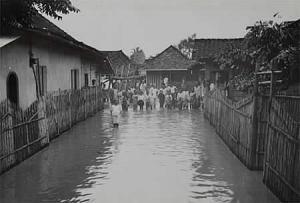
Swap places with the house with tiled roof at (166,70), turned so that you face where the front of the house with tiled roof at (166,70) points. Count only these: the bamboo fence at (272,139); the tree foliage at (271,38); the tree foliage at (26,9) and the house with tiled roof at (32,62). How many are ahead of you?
4

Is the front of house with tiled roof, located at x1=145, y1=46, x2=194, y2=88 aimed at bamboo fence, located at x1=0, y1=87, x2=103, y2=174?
yes

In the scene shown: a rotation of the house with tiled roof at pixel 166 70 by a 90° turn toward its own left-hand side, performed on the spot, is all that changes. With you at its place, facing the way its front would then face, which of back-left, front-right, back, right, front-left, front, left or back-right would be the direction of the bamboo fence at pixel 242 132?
right

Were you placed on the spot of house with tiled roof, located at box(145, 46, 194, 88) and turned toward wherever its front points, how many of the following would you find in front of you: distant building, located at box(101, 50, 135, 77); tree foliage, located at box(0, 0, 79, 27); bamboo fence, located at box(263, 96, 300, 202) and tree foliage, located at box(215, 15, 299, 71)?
3

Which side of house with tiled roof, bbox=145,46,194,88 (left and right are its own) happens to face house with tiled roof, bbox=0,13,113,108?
front

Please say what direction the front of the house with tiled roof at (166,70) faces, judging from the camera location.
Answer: facing the viewer

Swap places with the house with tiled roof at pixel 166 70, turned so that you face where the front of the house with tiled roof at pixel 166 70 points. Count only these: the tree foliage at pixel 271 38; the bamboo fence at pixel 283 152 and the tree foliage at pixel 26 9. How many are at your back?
0

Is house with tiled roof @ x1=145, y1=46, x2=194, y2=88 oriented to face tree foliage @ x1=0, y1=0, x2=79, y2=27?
yes

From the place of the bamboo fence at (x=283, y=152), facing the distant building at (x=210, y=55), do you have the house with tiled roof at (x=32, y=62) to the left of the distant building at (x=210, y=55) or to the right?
left

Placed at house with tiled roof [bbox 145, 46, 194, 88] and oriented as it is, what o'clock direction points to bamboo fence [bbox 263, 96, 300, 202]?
The bamboo fence is roughly at 12 o'clock from the house with tiled roof.

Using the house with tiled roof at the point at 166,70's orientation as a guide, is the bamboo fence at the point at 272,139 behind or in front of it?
in front
